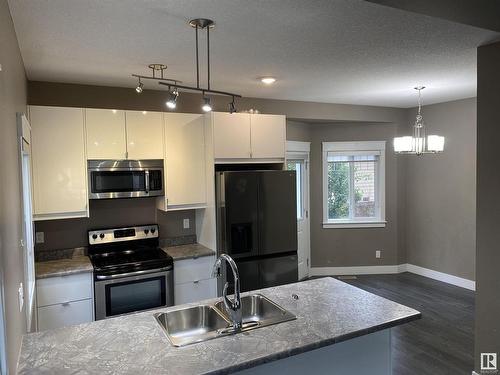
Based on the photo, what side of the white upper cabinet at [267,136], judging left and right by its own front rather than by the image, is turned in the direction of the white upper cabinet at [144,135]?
right

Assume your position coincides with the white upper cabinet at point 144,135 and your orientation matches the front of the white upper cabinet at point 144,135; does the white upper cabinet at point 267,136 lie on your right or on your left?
on your left

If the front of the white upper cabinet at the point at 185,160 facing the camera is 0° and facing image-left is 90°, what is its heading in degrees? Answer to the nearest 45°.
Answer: approximately 0°

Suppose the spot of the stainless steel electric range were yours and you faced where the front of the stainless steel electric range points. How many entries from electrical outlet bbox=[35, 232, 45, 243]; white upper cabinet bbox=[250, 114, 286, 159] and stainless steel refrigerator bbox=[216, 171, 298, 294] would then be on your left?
2

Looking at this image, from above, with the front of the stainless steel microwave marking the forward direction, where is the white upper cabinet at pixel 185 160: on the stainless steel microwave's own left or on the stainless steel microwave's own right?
on the stainless steel microwave's own left

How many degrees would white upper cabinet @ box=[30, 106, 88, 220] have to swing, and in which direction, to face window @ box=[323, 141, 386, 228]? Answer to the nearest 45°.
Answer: approximately 90° to its left

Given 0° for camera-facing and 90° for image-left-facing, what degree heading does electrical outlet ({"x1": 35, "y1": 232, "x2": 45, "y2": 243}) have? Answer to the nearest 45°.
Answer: approximately 0°
